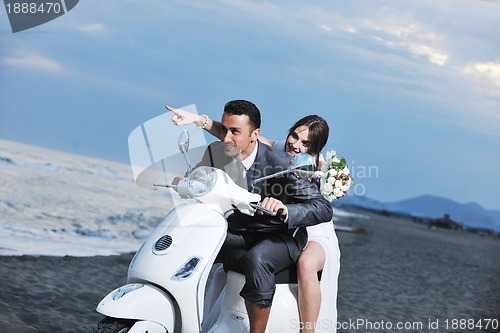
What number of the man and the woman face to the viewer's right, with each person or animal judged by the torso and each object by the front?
0

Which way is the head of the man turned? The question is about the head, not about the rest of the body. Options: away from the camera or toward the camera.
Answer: toward the camera

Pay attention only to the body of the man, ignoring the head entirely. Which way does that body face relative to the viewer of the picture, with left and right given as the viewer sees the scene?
facing the viewer and to the left of the viewer

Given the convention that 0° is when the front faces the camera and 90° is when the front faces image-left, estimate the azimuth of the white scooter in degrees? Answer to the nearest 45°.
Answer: approximately 45°
